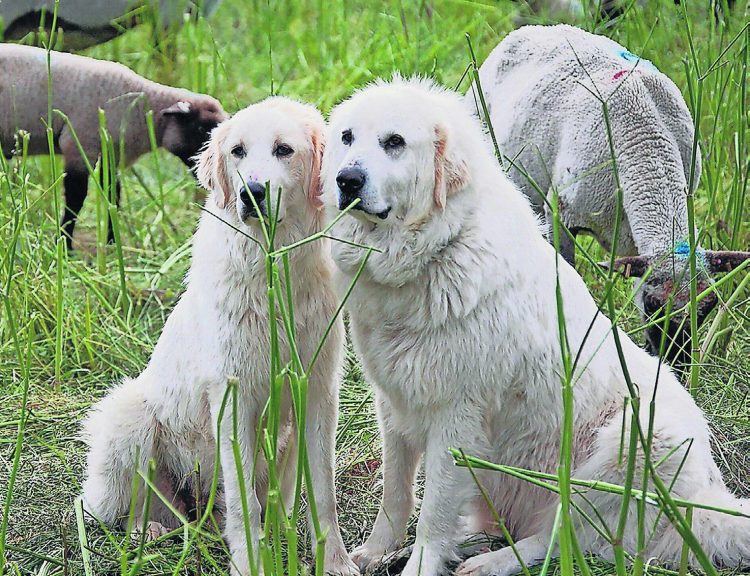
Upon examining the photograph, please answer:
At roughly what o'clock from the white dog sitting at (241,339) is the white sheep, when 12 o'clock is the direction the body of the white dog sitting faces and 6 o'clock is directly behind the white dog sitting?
The white sheep is roughly at 9 o'clock from the white dog sitting.

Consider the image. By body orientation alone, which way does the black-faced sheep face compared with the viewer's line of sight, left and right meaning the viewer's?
facing to the right of the viewer

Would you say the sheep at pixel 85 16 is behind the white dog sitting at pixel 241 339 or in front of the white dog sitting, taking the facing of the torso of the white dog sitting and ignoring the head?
behind

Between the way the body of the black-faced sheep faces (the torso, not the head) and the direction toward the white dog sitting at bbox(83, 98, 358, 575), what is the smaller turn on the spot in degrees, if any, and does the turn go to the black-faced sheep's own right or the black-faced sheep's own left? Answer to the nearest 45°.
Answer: approximately 90° to the black-faced sheep's own right

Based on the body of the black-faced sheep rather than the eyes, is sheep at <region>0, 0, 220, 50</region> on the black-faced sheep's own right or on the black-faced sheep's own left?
on the black-faced sheep's own left

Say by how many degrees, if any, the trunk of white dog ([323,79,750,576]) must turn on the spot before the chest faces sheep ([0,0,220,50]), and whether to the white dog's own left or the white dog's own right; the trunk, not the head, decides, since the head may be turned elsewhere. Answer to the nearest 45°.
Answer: approximately 90° to the white dog's own right

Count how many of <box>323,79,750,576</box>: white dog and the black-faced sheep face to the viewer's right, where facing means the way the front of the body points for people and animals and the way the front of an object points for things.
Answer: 1

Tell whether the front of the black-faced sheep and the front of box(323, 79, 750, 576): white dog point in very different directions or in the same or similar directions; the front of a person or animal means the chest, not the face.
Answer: very different directions

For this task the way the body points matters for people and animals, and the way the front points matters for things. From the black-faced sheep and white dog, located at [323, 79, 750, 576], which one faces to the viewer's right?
the black-faced sheep

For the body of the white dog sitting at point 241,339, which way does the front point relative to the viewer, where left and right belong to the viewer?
facing the viewer and to the right of the viewer
